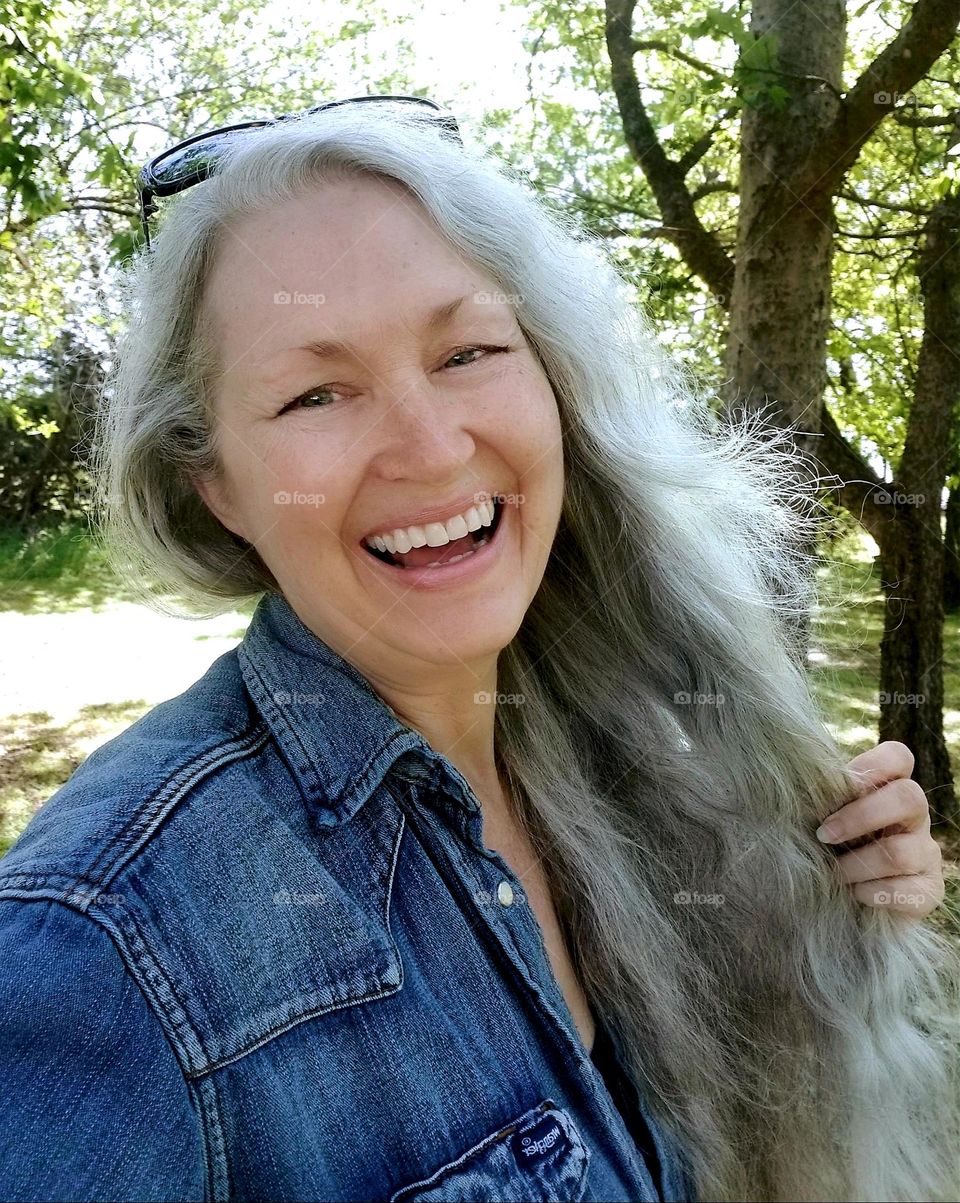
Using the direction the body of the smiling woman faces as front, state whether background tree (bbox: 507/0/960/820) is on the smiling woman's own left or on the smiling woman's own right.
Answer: on the smiling woman's own left

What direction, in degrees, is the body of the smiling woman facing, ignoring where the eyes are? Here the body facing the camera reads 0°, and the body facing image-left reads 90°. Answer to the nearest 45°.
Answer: approximately 315°

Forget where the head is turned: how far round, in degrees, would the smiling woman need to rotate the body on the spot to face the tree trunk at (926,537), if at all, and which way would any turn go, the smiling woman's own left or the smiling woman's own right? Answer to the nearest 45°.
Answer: approximately 90° to the smiling woman's own left
